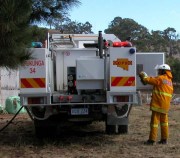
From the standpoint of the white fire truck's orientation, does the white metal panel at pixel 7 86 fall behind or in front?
in front

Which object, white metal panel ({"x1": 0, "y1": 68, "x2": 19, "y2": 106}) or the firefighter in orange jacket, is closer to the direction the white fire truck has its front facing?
the white metal panel

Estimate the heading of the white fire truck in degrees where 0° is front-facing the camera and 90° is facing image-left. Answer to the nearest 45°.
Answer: approximately 180°
